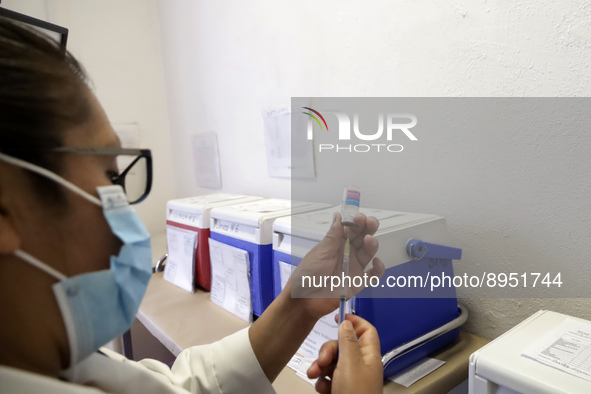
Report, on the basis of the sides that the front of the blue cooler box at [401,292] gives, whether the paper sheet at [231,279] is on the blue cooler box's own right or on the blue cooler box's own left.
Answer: on the blue cooler box's own right

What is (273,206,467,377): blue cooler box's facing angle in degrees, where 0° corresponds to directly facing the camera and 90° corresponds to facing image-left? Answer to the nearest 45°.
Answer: approximately 45°

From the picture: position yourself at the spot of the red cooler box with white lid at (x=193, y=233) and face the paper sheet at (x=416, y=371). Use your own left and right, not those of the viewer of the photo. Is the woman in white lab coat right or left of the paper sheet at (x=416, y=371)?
right

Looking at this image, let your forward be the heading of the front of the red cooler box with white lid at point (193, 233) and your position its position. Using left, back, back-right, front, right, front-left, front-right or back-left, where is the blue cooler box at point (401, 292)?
left

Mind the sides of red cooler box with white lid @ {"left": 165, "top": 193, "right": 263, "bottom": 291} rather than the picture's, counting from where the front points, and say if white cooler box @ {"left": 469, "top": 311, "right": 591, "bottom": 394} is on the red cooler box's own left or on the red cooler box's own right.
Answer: on the red cooler box's own left

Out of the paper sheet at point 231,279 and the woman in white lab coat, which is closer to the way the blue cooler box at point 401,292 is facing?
the woman in white lab coat

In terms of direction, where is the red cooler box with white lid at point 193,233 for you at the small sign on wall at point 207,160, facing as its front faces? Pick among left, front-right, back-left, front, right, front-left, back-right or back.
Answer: front-left

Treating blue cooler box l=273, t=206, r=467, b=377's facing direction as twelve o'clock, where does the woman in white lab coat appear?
The woman in white lab coat is roughly at 12 o'clock from the blue cooler box.
